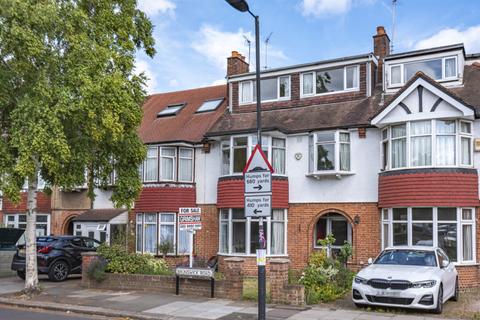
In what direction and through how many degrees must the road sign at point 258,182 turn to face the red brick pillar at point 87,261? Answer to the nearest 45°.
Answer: approximately 135° to its right

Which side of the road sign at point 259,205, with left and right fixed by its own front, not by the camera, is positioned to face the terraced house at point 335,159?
back

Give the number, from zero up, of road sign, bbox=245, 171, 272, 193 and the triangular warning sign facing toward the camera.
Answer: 2

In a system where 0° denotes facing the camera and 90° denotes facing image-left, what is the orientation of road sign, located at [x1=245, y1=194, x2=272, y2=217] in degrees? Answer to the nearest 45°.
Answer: approximately 0°
